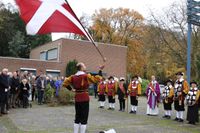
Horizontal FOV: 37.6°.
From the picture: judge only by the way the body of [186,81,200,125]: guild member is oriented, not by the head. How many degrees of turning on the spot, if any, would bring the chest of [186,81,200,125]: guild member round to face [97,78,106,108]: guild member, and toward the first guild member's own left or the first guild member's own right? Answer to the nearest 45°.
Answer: approximately 90° to the first guild member's own right

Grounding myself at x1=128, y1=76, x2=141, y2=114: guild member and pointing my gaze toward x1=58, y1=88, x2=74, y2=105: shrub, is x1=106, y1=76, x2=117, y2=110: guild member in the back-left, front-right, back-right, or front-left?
front-right

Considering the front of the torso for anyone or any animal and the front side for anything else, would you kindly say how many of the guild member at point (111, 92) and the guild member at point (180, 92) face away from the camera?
0

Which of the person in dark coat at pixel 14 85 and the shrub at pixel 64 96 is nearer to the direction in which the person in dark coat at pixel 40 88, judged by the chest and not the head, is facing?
the shrub

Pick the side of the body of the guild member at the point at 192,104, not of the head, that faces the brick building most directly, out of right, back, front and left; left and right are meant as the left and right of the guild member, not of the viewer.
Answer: right

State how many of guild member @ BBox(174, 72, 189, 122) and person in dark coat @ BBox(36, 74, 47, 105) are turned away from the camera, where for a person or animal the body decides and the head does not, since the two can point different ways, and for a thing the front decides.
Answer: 0

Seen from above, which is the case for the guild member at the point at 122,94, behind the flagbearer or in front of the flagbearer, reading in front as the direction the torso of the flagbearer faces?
in front

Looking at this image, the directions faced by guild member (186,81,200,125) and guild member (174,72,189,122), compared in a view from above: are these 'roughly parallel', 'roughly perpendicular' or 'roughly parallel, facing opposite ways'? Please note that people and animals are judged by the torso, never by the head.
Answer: roughly parallel

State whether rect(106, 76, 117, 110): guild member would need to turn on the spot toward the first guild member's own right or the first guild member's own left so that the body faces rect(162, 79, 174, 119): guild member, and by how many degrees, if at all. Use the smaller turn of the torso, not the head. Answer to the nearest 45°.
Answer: approximately 45° to the first guild member's own left

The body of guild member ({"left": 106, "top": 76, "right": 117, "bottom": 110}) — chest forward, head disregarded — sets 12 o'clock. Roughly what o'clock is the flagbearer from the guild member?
The flagbearer is roughly at 12 o'clock from the guild member.

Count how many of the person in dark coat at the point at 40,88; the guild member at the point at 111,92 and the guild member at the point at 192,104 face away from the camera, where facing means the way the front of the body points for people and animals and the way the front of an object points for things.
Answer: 0

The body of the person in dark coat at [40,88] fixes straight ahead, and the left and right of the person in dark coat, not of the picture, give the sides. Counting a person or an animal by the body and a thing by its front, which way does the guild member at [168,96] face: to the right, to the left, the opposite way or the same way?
to the right

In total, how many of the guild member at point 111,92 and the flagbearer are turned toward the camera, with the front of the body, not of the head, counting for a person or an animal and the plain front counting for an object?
1

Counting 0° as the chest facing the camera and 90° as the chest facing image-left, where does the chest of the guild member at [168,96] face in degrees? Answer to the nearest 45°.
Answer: approximately 45°

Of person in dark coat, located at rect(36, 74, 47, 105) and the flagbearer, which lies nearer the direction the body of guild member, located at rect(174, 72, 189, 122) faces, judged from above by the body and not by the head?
the flagbearer
